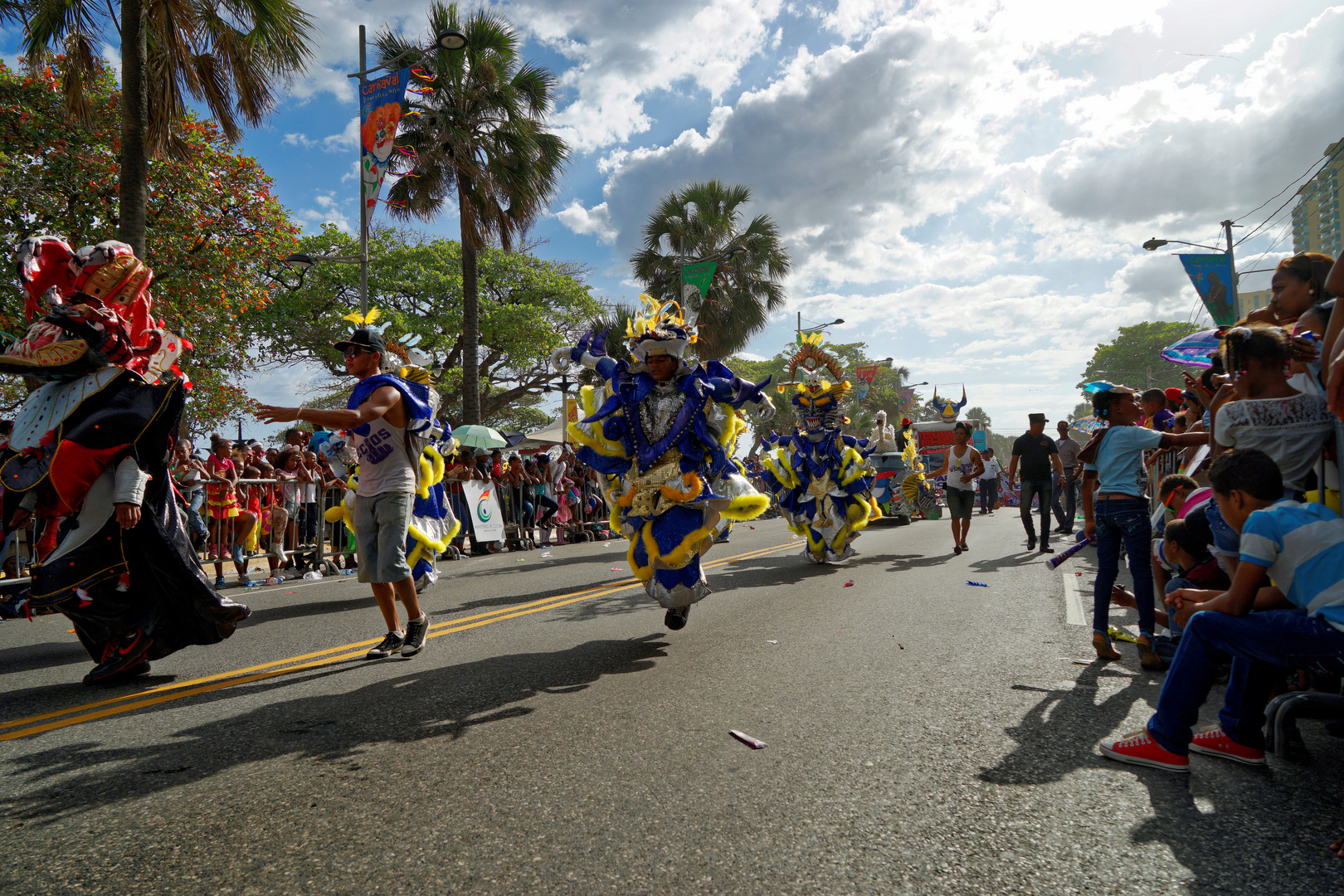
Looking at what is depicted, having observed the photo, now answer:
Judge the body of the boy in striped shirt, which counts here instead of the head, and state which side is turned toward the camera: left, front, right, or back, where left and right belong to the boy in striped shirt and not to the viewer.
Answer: left

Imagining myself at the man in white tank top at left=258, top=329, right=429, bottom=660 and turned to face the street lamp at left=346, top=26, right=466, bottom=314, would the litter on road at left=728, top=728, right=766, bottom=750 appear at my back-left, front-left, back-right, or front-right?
back-right

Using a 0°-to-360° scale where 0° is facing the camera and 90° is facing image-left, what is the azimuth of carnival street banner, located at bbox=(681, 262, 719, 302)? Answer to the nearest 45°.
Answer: approximately 0°

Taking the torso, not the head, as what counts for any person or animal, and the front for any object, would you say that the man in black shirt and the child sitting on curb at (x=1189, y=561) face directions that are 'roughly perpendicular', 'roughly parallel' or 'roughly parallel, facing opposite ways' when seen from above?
roughly perpendicular

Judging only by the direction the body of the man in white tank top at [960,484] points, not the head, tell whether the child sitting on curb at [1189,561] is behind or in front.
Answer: in front

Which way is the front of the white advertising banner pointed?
toward the camera

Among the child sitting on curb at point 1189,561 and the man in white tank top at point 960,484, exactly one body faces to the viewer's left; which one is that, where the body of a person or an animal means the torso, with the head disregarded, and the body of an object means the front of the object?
the child sitting on curb

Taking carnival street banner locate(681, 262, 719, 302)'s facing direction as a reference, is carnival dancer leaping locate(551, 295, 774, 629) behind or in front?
in front

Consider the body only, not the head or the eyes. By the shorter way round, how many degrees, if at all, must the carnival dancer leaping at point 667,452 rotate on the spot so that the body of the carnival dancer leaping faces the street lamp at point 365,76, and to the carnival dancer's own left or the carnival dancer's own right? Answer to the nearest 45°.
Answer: approximately 135° to the carnival dancer's own right

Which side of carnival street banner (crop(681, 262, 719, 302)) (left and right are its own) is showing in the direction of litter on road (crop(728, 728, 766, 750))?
front

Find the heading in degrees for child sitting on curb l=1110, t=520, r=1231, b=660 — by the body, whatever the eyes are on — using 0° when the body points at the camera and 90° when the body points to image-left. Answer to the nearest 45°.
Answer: approximately 90°

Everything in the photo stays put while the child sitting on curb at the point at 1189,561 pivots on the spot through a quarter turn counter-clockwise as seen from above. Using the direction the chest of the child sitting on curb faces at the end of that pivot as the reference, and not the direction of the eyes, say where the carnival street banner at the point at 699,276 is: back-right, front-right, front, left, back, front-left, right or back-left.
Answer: back-right

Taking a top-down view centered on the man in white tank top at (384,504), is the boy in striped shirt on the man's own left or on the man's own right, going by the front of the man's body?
on the man's own left

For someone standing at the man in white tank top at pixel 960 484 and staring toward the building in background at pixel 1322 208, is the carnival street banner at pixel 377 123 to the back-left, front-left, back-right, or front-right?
back-left

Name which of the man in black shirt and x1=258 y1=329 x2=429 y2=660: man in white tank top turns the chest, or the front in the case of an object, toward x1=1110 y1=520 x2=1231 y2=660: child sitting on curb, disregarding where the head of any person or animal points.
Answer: the man in black shirt
